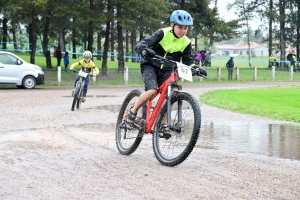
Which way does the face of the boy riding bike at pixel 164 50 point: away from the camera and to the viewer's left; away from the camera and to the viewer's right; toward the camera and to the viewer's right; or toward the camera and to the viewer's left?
toward the camera and to the viewer's right

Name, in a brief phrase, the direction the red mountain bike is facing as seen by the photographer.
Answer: facing the viewer and to the right of the viewer

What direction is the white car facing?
to the viewer's right

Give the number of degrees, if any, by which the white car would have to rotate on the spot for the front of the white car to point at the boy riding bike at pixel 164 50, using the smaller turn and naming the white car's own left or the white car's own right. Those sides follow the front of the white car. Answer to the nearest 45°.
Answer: approximately 90° to the white car's own right

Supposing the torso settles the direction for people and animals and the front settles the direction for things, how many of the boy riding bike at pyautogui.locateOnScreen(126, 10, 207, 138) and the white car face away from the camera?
0

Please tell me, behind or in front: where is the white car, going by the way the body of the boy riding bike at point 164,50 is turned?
behind

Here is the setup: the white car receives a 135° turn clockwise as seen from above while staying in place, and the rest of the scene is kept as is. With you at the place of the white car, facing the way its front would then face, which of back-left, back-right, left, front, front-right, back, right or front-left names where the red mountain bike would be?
front-left
